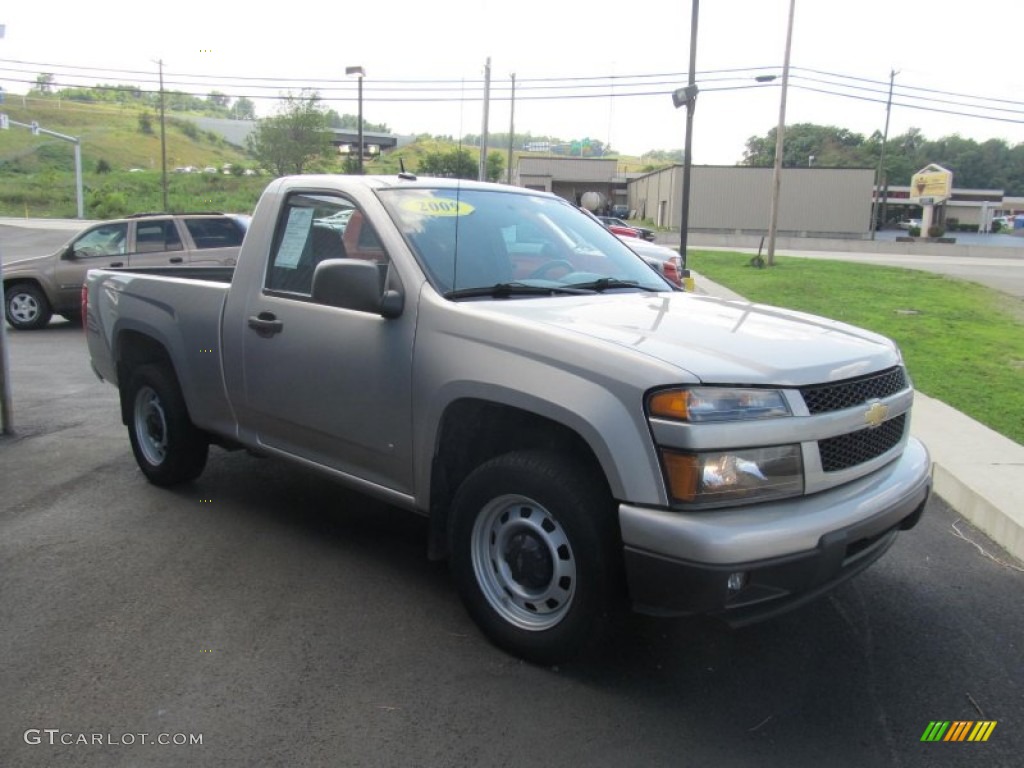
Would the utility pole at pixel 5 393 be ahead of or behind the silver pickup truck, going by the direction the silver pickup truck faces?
behind

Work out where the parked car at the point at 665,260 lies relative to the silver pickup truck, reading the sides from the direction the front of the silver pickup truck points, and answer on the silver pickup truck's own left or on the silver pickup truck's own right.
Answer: on the silver pickup truck's own left

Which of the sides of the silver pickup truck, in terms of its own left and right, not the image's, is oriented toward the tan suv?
back

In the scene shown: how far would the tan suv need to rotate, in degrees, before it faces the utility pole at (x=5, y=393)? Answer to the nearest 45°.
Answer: approximately 90° to its left

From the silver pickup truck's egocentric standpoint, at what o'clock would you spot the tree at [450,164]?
The tree is roughly at 7 o'clock from the silver pickup truck.

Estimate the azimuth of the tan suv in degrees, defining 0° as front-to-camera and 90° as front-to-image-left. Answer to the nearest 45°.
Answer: approximately 90°

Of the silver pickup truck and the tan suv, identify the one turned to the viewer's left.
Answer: the tan suv

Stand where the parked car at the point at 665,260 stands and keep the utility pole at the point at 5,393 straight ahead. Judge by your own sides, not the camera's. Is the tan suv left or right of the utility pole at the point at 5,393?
right

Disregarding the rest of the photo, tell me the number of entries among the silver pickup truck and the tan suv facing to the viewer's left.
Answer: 1

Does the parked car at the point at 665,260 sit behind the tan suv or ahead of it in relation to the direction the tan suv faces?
behind

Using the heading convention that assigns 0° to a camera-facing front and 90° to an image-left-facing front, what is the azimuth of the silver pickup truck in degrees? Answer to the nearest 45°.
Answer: approximately 315°

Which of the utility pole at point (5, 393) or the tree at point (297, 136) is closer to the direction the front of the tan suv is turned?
the utility pole
